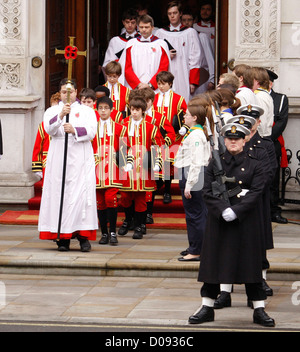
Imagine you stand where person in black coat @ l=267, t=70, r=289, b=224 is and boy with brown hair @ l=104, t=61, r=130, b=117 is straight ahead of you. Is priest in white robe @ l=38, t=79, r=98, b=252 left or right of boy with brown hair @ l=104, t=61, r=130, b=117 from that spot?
left

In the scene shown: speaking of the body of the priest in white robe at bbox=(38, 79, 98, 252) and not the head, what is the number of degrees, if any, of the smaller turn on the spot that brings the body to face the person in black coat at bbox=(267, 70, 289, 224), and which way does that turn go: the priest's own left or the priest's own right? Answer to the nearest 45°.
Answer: approximately 135° to the priest's own left

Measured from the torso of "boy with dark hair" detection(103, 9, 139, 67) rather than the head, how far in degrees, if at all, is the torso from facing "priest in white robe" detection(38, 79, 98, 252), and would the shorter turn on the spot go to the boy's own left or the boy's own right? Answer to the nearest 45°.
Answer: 0° — they already face them

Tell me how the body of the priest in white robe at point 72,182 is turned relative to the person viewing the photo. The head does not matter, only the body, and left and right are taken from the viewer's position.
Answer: facing the viewer

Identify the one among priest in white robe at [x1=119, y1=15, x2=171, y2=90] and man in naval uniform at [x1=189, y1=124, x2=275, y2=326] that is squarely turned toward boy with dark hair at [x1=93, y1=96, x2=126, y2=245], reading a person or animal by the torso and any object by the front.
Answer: the priest in white robe

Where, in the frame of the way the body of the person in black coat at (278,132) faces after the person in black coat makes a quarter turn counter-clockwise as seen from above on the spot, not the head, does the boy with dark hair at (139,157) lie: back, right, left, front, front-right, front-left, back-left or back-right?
back-right

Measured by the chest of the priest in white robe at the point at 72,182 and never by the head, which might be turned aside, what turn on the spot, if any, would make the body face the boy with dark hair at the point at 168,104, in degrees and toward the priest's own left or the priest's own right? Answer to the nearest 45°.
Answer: approximately 135° to the priest's own left

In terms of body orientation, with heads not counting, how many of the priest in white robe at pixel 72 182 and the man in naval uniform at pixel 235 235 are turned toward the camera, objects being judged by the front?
2

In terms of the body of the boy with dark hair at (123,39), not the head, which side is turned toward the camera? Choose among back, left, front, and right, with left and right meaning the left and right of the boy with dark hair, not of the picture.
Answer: front

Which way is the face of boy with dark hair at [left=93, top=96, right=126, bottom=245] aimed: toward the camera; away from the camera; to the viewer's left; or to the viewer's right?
toward the camera

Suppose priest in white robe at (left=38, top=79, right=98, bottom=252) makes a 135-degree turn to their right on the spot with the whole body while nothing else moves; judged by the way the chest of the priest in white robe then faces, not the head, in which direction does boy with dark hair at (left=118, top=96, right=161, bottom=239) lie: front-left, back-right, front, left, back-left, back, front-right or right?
right

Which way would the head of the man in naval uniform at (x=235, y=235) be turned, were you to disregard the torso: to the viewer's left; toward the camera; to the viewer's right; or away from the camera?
toward the camera

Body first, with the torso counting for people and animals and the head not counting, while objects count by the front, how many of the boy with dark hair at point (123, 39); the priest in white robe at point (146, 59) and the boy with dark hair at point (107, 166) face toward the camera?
3
